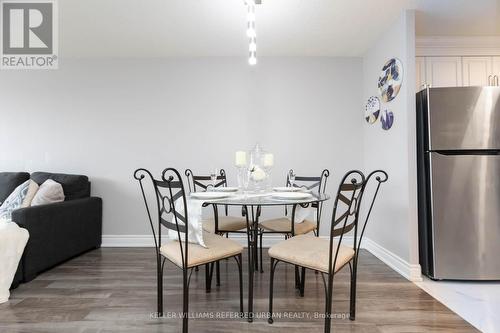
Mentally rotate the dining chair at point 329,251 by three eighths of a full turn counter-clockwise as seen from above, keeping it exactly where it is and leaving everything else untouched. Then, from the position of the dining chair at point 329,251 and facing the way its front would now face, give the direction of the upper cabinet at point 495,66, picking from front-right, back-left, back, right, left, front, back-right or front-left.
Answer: back-left

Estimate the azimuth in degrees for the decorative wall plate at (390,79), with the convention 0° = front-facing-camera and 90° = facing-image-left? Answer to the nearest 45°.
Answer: approximately 45°

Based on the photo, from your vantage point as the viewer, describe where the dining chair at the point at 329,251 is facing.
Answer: facing away from the viewer and to the left of the viewer

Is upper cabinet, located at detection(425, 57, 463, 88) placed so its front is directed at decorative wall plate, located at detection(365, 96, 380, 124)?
no

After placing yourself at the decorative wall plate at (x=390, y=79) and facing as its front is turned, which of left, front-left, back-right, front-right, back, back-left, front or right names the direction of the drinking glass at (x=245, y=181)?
front

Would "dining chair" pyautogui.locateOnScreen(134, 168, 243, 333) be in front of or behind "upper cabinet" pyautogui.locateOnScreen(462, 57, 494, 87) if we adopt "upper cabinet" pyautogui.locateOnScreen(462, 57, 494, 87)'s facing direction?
in front

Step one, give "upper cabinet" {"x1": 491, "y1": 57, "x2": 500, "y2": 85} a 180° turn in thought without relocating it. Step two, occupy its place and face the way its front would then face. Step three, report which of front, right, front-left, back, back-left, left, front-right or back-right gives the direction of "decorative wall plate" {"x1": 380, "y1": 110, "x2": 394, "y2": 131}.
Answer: back-left

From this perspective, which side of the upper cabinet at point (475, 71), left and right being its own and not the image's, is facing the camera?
front

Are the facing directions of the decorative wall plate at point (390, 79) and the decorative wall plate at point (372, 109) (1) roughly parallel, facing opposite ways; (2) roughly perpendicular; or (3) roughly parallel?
roughly parallel

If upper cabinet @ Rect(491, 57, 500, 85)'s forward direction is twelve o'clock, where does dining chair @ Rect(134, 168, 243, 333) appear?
The dining chair is roughly at 1 o'clock from the upper cabinet.

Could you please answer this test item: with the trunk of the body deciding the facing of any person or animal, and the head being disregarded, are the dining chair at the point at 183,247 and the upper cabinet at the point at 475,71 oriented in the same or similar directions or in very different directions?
very different directions

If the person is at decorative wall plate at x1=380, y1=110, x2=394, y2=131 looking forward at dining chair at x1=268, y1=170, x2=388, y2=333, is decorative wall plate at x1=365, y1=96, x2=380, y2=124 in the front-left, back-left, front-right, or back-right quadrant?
back-right

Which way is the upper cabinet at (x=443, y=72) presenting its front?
toward the camera

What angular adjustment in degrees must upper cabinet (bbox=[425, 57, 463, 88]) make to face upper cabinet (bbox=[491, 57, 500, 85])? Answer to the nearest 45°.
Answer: approximately 135° to its left

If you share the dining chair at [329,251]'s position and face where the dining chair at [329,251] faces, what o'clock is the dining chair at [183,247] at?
the dining chair at [183,247] is roughly at 10 o'clock from the dining chair at [329,251].

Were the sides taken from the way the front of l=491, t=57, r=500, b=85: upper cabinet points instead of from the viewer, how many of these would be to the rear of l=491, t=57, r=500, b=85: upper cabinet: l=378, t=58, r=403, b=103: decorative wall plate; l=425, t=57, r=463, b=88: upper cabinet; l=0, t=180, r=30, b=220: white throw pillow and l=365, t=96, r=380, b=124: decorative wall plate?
0

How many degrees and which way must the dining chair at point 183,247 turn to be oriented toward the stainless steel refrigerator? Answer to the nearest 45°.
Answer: approximately 45° to its right
